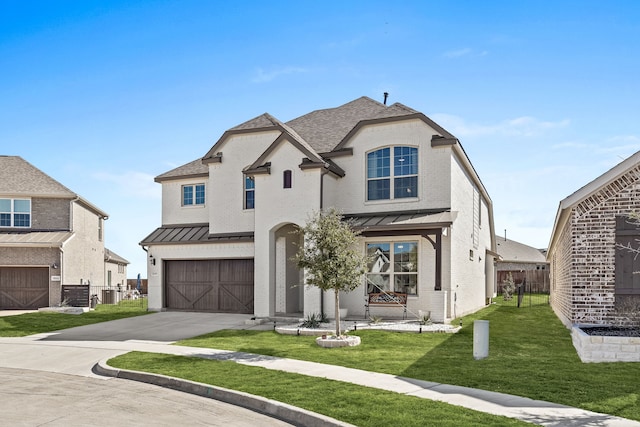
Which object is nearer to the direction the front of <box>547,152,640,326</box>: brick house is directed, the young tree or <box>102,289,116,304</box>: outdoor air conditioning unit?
the young tree

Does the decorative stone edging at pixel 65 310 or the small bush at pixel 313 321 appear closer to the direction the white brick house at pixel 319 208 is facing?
the small bush

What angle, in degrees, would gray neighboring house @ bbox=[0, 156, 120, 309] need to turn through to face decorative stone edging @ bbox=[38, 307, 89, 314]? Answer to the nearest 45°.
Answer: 0° — it already faces it

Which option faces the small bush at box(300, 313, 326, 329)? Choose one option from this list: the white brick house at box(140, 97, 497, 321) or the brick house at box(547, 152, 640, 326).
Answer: the white brick house

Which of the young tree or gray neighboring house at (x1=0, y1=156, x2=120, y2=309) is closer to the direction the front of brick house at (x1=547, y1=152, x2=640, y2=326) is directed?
the young tree

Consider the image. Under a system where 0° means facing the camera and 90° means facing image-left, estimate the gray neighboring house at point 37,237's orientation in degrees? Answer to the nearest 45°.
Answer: approximately 0°
